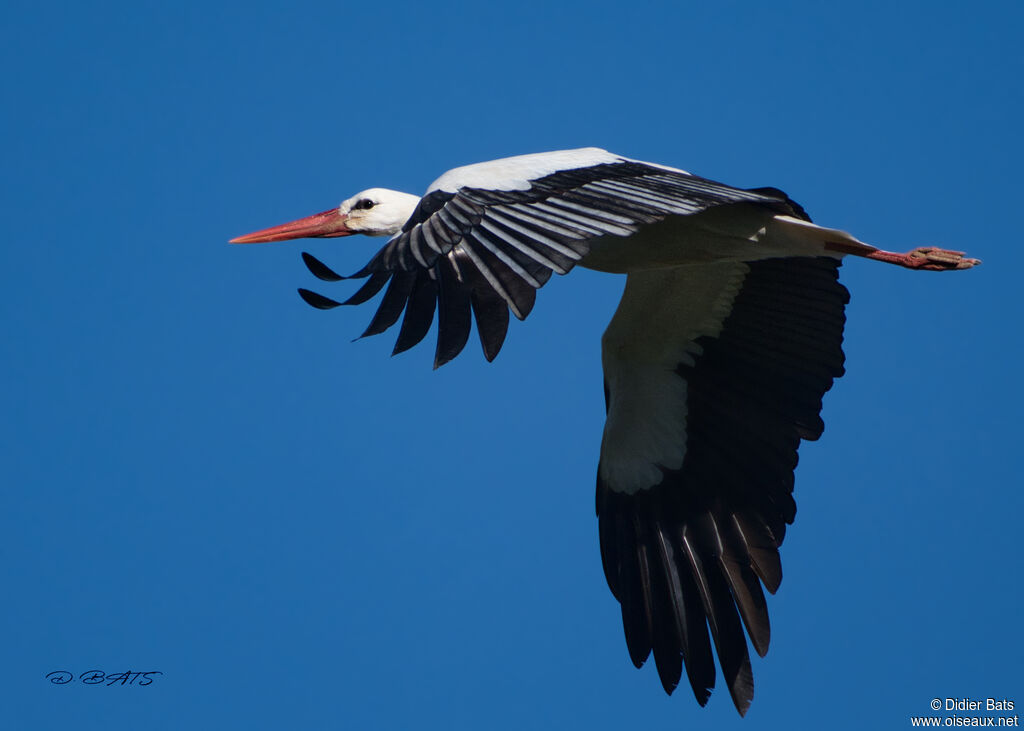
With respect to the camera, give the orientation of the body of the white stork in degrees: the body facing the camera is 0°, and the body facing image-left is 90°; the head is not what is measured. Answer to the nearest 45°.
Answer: approximately 90°
